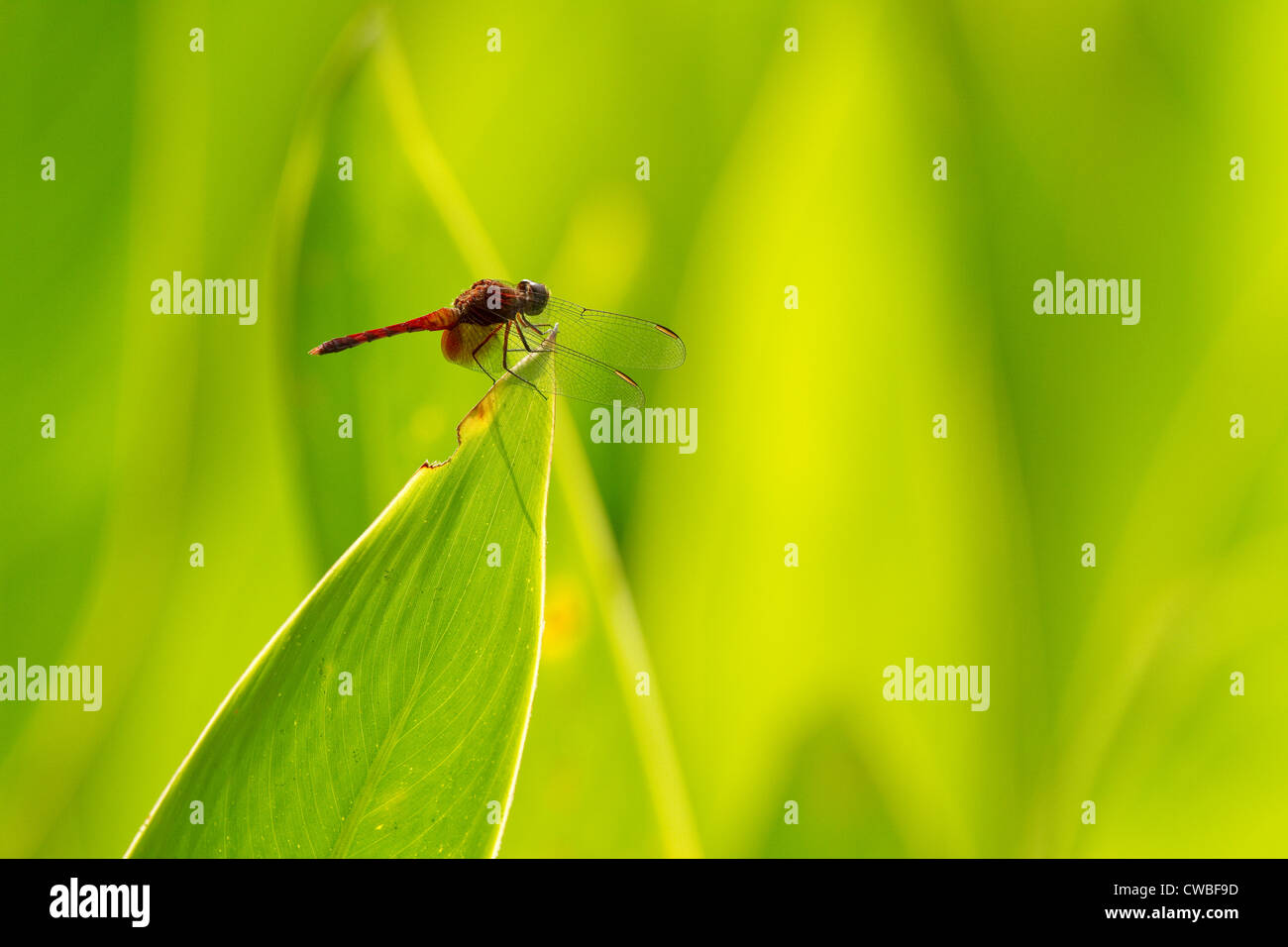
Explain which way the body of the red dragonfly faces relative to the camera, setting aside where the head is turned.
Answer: to the viewer's right
